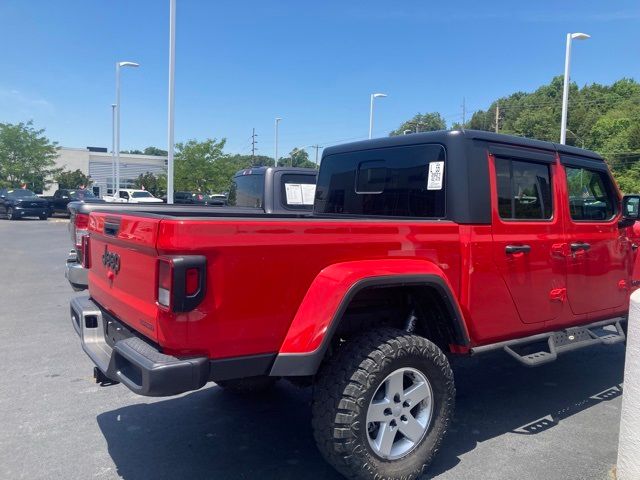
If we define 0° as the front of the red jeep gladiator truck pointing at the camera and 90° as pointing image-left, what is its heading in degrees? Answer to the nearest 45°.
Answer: approximately 225°

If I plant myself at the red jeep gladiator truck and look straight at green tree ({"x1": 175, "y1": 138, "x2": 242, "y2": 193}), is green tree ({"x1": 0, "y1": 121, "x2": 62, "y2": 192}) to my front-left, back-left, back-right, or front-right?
front-left

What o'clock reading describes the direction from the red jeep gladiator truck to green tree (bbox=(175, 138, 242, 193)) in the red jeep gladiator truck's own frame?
The green tree is roughly at 10 o'clock from the red jeep gladiator truck.

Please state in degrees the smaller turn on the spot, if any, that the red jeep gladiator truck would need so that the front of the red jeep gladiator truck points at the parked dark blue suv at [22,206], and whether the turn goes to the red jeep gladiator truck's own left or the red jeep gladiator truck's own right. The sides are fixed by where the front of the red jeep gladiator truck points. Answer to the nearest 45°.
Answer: approximately 90° to the red jeep gladiator truck's own left

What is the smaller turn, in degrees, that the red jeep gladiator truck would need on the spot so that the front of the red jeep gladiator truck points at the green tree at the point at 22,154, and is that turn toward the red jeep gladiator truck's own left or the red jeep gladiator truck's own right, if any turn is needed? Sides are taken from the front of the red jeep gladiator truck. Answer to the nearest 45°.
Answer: approximately 90° to the red jeep gladiator truck's own left

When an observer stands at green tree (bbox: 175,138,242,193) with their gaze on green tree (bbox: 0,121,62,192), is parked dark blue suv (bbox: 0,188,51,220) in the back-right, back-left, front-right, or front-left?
front-left
